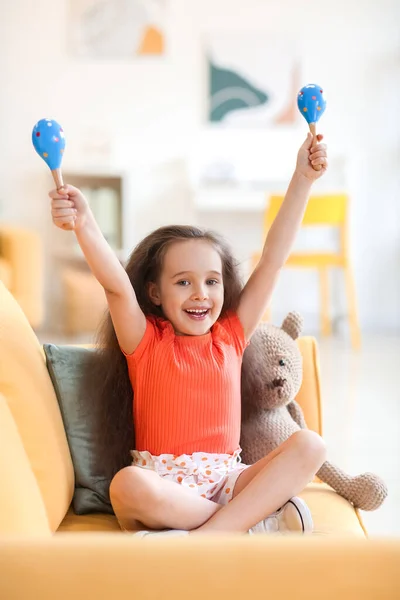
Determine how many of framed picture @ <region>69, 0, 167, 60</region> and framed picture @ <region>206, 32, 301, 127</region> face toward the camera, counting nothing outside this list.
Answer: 2

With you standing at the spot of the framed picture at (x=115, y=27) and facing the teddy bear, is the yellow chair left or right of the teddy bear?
left

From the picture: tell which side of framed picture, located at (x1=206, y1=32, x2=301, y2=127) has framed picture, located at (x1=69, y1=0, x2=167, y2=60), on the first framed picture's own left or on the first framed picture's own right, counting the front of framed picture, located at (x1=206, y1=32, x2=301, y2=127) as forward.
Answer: on the first framed picture's own right

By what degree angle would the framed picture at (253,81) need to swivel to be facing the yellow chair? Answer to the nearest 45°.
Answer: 0° — it already faces it

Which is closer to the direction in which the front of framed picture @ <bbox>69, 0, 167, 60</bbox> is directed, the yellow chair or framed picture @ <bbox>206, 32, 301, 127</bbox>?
the yellow chair
